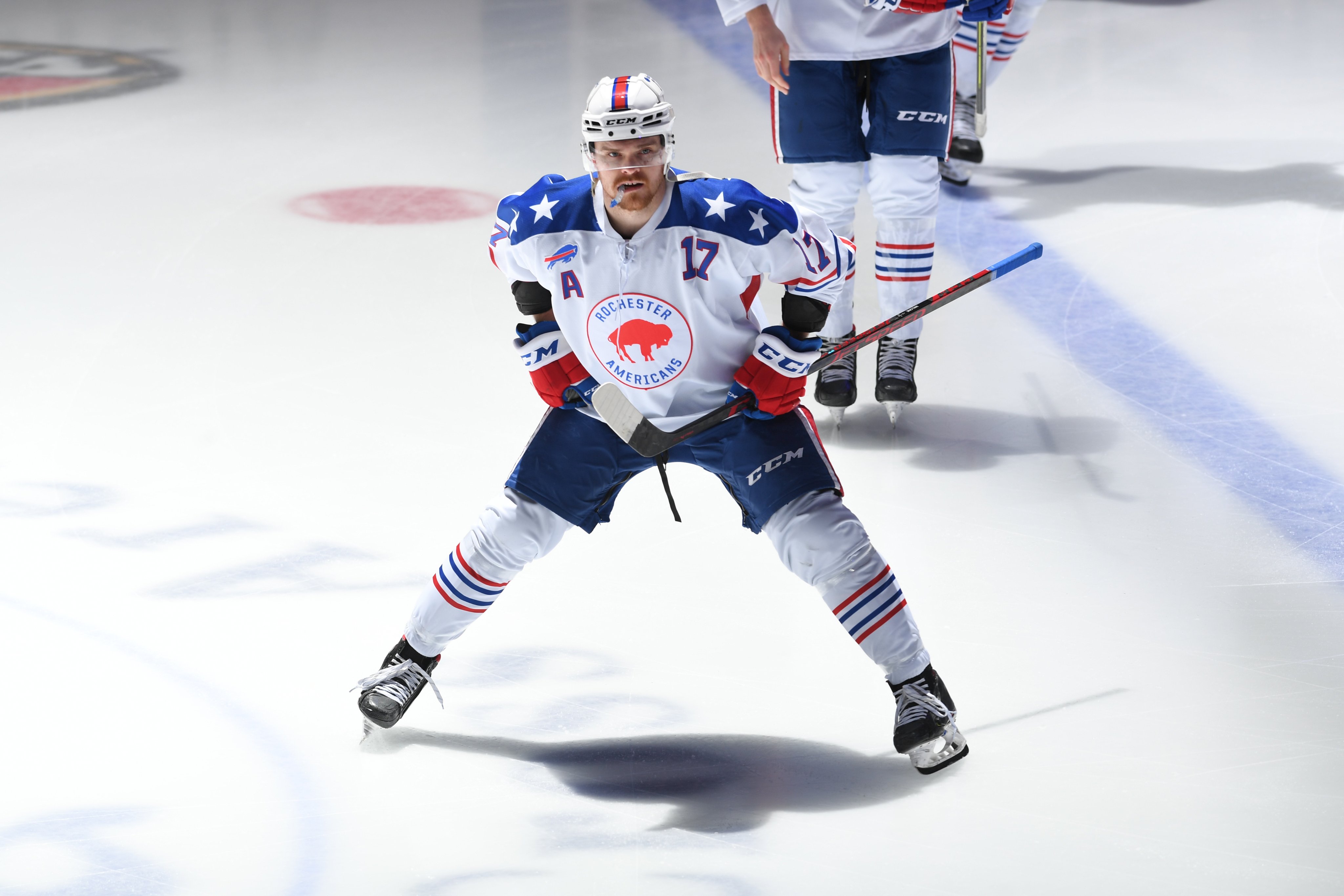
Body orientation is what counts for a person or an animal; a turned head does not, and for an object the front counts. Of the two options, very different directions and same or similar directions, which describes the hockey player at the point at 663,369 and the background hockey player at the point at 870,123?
same or similar directions

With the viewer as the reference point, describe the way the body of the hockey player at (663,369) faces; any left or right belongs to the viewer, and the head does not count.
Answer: facing the viewer

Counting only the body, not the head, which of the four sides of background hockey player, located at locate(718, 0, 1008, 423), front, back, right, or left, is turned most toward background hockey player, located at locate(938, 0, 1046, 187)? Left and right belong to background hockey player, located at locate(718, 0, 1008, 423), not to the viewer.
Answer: back

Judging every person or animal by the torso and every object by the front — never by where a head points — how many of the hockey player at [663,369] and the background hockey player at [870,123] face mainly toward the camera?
2

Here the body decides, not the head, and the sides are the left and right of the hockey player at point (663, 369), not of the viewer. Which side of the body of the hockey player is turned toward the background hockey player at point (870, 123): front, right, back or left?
back

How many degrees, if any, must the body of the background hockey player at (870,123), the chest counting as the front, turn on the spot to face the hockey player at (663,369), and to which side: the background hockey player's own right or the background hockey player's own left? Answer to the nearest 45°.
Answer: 0° — they already face them
